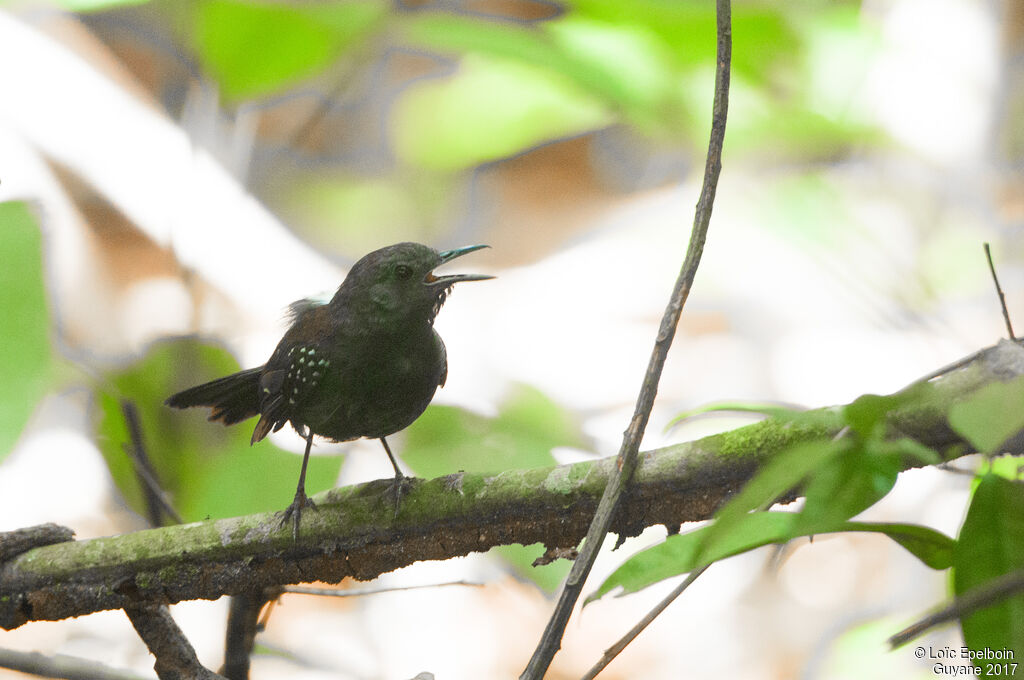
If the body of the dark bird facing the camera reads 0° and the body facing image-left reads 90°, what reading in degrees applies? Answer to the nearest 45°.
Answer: approximately 315°
